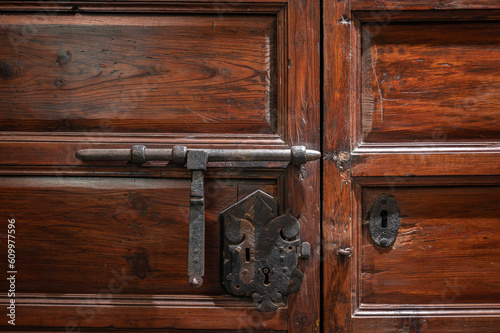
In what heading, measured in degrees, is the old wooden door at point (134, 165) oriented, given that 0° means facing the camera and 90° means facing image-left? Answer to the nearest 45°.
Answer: approximately 0°
